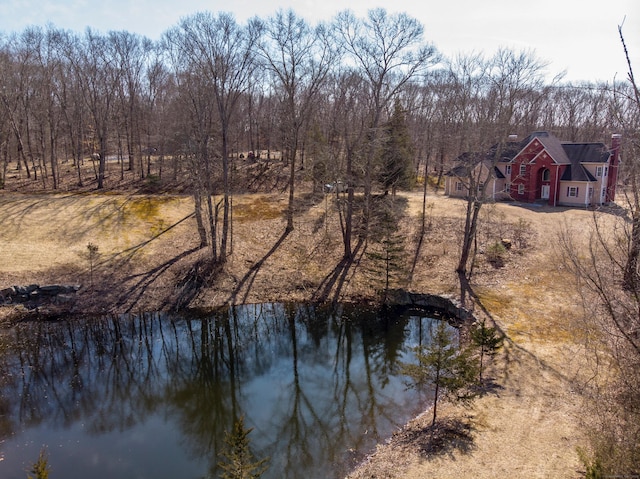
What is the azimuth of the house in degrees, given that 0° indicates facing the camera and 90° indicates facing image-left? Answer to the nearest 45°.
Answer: approximately 45°

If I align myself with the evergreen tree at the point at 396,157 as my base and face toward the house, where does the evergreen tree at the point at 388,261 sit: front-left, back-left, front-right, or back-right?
back-right
